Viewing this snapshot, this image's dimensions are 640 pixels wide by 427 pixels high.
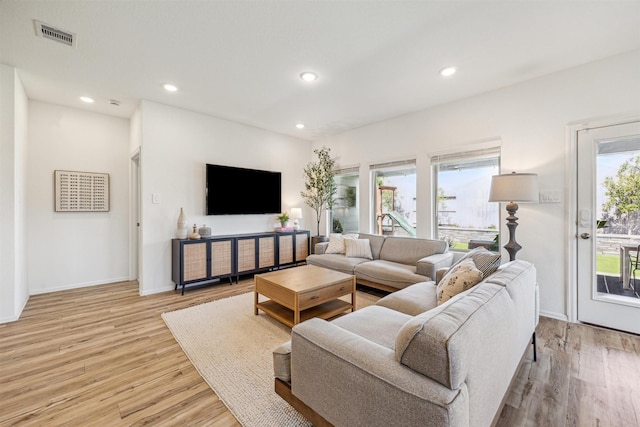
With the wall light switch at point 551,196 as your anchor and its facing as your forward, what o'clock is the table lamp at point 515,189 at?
The table lamp is roughly at 1 o'clock from the wall light switch.

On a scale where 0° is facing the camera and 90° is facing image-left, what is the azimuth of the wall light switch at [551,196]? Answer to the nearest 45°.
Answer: approximately 0°

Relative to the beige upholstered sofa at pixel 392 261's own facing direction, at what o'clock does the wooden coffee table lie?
The wooden coffee table is roughly at 12 o'clock from the beige upholstered sofa.

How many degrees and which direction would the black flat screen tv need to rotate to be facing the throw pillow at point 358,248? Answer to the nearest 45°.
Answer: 0° — it already faces it

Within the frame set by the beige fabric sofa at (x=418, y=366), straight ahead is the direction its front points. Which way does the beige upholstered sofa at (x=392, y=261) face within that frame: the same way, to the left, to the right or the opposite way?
to the left

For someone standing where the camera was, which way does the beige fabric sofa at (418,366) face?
facing away from the viewer and to the left of the viewer

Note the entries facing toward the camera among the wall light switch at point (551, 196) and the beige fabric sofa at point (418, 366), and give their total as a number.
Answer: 1
